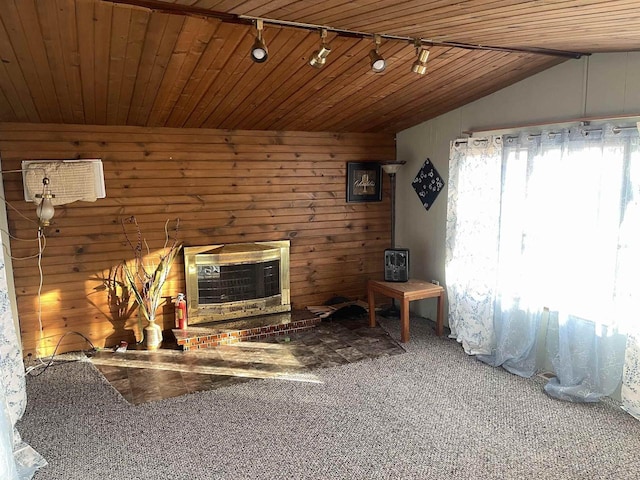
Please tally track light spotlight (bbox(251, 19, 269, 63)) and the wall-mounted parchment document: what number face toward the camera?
2

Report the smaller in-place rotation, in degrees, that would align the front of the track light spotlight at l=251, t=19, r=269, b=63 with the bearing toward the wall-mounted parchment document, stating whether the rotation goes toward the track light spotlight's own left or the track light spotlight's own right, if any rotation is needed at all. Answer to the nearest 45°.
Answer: approximately 135° to the track light spotlight's own right

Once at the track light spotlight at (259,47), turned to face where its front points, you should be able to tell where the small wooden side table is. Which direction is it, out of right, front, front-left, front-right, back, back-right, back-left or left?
back-left

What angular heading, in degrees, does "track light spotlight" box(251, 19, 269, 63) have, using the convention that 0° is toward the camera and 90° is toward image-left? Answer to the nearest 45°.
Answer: approximately 0°

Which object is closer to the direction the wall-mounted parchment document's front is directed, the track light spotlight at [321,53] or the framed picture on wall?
the track light spotlight

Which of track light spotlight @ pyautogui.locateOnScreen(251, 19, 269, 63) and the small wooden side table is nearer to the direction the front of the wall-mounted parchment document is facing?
the track light spotlight

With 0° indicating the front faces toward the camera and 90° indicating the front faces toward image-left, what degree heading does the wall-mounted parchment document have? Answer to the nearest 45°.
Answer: approximately 0°

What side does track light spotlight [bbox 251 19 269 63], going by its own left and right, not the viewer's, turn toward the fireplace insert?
back
